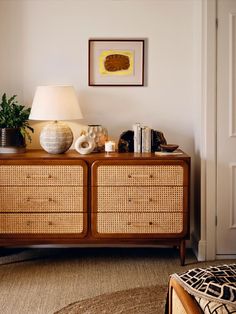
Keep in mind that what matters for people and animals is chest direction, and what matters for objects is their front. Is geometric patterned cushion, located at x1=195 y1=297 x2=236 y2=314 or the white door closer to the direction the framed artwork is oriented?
the geometric patterned cushion

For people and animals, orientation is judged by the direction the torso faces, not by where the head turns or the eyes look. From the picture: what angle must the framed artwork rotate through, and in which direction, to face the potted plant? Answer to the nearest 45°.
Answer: approximately 90° to its right

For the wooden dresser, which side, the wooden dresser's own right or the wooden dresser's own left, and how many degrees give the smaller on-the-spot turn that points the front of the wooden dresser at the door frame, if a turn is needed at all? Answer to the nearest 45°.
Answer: approximately 90° to the wooden dresser's own left

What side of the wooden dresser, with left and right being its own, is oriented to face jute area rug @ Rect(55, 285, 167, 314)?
front

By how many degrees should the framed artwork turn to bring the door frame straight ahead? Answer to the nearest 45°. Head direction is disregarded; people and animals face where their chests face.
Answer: approximately 90° to its left

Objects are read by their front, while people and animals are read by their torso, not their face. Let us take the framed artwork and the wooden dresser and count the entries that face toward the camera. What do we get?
2

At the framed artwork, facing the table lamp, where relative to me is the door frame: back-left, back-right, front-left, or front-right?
back-left

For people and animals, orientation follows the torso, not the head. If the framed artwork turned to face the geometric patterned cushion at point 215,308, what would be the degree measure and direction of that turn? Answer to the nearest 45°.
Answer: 0° — it already faces it

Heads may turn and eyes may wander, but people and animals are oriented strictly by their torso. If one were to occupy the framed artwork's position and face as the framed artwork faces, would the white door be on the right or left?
on its left

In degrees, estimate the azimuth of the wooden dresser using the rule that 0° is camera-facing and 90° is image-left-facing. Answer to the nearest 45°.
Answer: approximately 0°

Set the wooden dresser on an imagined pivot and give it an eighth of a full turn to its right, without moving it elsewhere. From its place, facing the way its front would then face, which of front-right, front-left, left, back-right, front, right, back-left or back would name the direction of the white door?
back-left

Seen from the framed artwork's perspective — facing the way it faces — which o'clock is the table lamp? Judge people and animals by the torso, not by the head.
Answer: The table lamp is roughly at 2 o'clock from the framed artwork.
